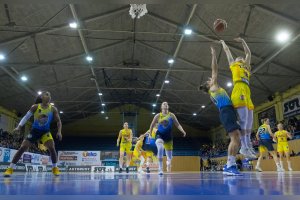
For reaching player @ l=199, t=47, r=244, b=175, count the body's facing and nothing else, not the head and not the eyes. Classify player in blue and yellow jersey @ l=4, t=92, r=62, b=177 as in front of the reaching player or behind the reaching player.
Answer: behind

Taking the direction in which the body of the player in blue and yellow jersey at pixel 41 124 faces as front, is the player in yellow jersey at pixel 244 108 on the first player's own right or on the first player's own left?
on the first player's own left

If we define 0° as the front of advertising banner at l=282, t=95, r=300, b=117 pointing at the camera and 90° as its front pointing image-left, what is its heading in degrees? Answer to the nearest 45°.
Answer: approximately 45°

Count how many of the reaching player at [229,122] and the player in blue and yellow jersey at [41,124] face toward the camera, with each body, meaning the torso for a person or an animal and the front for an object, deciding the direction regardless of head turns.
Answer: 1

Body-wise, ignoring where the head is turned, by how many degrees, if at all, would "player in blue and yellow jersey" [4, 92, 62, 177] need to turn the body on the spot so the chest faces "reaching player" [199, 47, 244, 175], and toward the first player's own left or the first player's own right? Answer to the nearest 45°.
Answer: approximately 45° to the first player's own left
